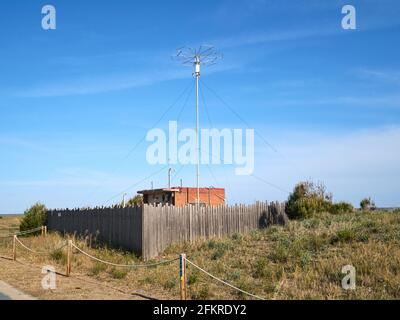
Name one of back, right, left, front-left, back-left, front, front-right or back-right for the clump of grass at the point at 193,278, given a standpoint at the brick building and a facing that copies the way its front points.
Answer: front-left

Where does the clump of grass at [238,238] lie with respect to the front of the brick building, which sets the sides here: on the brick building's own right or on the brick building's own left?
on the brick building's own left

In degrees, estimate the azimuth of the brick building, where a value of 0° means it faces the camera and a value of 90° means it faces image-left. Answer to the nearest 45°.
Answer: approximately 45°

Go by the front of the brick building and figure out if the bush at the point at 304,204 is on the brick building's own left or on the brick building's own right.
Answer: on the brick building's own left

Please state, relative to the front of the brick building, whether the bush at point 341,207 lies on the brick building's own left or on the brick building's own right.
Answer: on the brick building's own left

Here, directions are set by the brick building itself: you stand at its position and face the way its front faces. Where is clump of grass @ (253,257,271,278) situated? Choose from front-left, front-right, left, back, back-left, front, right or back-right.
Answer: front-left

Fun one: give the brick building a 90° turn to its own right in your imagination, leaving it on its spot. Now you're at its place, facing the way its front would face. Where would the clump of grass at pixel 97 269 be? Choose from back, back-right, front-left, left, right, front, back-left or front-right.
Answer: back-left

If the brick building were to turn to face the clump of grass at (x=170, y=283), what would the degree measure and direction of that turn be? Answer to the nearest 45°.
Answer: approximately 45° to its left

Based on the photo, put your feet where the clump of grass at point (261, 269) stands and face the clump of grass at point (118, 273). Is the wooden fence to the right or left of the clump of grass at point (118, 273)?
right
